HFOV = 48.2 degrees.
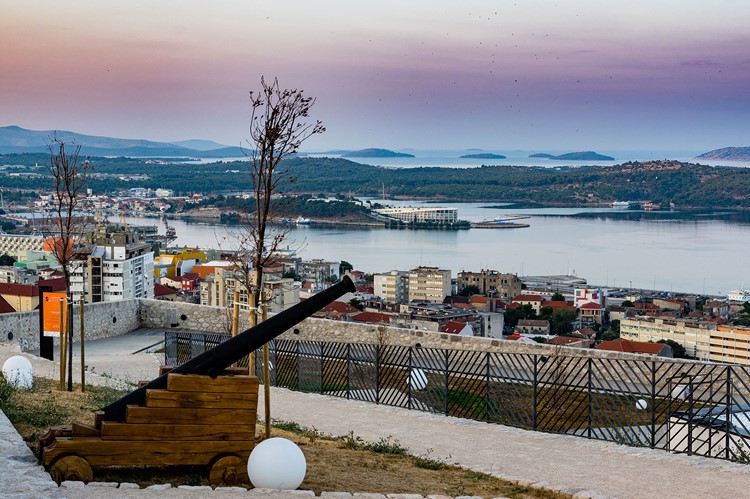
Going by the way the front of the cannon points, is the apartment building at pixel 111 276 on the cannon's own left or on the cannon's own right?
on the cannon's own left

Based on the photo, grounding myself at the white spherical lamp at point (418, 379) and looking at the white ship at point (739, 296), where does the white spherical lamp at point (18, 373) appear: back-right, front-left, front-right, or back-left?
back-left

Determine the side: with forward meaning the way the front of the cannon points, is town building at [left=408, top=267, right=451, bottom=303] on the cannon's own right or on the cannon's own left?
on the cannon's own left

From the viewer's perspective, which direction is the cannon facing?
to the viewer's right

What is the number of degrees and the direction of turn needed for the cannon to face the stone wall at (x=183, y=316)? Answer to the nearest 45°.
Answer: approximately 90° to its left

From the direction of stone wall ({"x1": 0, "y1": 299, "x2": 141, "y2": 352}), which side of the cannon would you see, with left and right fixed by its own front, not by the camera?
left

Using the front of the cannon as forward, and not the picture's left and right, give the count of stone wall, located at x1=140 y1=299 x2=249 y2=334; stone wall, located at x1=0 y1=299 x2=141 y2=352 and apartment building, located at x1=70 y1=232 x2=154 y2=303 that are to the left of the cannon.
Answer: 3

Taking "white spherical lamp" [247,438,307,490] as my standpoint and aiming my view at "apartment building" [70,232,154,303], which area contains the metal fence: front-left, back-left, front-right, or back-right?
front-right
